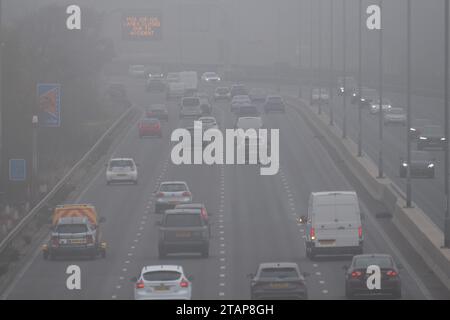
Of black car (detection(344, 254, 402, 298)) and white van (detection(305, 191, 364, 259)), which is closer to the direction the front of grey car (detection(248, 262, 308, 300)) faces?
the white van

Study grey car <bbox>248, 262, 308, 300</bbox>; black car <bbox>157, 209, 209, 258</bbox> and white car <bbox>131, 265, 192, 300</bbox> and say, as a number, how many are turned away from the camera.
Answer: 3

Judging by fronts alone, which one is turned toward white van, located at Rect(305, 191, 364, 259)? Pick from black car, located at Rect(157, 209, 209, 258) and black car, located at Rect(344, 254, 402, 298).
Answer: black car, located at Rect(344, 254, 402, 298)

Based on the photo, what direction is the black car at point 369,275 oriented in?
away from the camera

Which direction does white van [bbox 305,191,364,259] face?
away from the camera

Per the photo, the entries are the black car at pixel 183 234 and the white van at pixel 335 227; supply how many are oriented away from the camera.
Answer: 2

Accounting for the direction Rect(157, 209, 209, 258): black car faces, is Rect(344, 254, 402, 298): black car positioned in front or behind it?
behind

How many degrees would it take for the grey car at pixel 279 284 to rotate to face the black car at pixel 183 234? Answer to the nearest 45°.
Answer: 0° — it already faces it

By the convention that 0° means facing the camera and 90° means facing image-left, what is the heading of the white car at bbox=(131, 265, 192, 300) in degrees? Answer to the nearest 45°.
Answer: approximately 180°

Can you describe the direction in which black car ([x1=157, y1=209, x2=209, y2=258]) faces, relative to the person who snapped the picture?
facing away from the viewer

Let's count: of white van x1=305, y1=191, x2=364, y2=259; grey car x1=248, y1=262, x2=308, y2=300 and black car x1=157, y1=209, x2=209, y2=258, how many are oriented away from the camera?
3

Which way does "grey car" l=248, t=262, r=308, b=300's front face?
away from the camera
